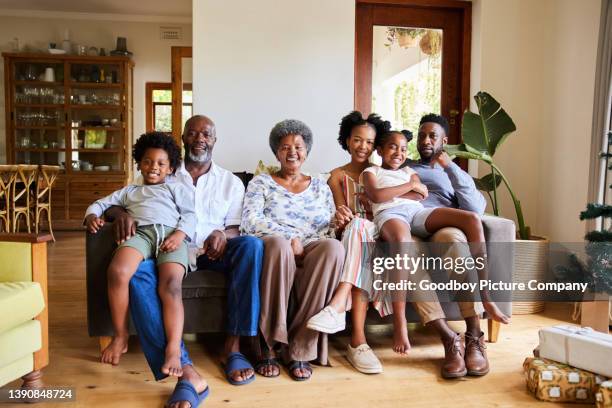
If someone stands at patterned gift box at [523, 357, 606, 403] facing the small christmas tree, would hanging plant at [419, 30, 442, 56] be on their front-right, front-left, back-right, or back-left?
front-left

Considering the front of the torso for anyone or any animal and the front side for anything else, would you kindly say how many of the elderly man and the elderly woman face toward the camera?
2

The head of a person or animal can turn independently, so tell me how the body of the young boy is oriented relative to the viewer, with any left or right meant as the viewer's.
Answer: facing the viewer

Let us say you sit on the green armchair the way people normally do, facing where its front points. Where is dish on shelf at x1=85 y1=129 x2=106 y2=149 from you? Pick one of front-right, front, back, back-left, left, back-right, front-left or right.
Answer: back-left

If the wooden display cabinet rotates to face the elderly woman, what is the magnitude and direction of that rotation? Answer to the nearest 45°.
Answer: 0° — it already faces them

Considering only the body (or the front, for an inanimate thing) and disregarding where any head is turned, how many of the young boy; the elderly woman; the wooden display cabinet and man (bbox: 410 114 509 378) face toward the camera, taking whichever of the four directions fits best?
4

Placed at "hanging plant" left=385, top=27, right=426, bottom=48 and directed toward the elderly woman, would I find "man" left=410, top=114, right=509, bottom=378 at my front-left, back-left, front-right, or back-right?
front-left

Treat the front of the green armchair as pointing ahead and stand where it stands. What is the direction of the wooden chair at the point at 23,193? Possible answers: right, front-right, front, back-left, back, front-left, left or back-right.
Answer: back-left

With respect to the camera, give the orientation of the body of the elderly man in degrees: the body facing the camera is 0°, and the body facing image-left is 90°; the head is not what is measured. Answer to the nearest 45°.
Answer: approximately 0°

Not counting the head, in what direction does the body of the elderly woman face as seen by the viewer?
toward the camera

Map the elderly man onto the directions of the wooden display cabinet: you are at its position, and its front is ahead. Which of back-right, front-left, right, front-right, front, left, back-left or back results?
front

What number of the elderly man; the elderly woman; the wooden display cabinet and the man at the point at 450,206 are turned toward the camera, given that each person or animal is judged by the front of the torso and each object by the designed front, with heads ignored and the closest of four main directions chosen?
4
